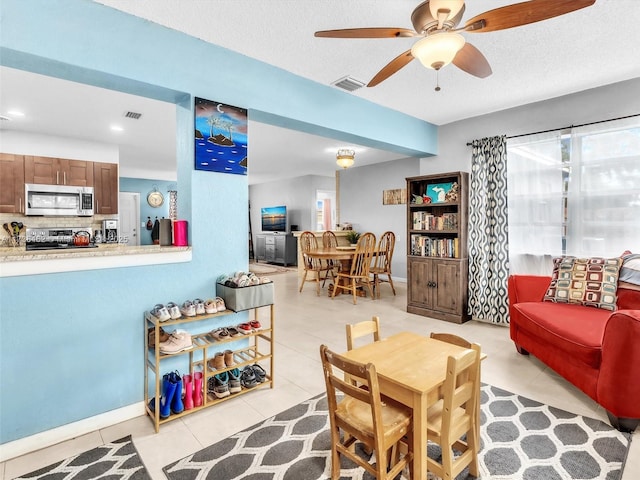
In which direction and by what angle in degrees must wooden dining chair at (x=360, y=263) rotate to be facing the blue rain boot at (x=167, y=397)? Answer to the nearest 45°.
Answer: approximately 135° to its left

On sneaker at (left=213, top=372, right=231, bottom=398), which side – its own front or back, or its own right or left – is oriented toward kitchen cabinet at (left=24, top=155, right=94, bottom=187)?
front

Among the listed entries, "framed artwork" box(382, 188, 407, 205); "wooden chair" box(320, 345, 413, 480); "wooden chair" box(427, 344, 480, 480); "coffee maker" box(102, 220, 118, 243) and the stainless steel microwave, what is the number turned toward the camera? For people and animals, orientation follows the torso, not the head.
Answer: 3

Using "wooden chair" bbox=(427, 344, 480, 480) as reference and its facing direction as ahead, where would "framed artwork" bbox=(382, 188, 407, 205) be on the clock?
The framed artwork is roughly at 1 o'clock from the wooden chair.

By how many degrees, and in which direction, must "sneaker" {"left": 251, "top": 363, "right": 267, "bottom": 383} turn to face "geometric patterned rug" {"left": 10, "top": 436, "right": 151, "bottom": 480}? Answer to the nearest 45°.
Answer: approximately 90° to its right

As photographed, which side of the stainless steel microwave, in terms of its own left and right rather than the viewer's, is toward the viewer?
front

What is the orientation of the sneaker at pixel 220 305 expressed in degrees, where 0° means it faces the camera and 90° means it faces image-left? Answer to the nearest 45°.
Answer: approximately 315°

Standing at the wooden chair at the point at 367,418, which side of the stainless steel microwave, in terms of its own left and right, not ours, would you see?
front
